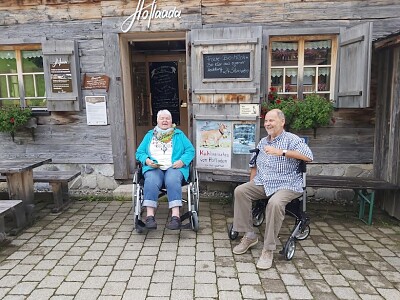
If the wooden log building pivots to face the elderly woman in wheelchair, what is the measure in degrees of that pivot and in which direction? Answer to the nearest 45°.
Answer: approximately 45° to its right

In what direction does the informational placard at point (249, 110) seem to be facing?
toward the camera

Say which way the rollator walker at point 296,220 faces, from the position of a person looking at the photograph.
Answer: facing the viewer and to the left of the viewer

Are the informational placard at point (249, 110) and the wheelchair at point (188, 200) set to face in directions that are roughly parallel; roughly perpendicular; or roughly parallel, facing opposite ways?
roughly parallel

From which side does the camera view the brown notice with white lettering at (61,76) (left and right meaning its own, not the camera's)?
front

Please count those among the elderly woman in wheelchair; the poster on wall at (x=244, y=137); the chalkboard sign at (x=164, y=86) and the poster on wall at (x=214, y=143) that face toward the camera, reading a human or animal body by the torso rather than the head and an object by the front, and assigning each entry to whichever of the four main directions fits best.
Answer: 4

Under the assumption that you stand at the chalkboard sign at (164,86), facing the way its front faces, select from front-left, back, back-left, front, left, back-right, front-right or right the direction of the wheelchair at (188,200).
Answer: front

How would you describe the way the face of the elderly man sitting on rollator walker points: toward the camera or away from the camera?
toward the camera

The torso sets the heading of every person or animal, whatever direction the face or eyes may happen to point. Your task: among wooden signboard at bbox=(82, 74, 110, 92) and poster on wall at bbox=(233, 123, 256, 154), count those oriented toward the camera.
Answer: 2

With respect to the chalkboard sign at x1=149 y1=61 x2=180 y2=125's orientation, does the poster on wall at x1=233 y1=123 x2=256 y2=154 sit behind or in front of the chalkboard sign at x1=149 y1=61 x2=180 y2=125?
in front

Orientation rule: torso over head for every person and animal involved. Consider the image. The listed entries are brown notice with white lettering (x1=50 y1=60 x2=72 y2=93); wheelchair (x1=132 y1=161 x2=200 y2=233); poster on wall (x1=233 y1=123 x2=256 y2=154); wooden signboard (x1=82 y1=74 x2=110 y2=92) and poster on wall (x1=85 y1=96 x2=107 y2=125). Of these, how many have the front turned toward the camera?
5
